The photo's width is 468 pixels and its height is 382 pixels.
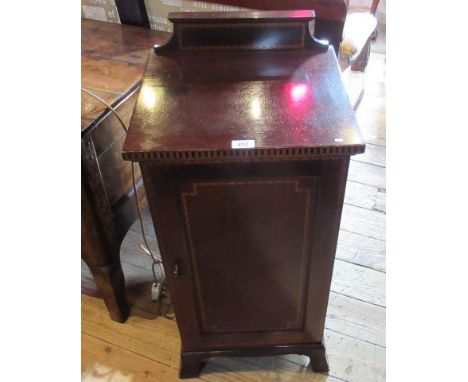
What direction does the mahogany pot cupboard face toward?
toward the camera
